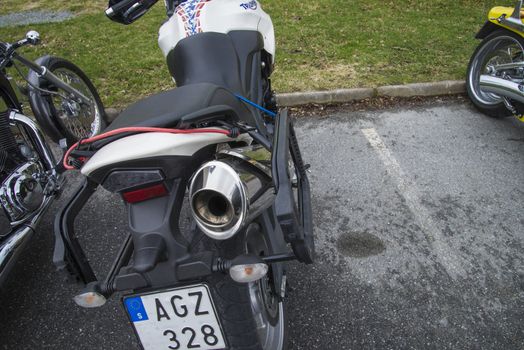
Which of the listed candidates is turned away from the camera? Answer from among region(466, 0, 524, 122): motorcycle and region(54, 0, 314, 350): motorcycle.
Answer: region(54, 0, 314, 350): motorcycle

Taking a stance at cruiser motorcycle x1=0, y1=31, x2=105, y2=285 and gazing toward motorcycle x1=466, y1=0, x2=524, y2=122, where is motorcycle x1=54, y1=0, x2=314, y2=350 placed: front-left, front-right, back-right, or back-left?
front-right

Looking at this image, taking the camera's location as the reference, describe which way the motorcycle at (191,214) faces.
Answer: facing away from the viewer

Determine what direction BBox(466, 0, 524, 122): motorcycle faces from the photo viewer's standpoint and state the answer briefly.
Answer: facing the viewer and to the right of the viewer

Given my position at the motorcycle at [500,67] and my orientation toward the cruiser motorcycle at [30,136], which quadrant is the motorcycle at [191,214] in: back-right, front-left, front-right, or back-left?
front-left

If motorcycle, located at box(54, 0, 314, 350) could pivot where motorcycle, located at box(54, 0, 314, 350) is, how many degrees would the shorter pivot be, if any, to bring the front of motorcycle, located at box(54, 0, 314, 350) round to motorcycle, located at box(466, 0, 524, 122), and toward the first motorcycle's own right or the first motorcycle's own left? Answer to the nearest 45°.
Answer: approximately 45° to the first motorcycle's own right

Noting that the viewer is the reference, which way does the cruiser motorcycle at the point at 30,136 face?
facing away from the viewer and to the right of the viewer

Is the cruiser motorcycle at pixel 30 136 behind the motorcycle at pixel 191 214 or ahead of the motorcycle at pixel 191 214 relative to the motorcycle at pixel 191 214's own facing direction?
ahead

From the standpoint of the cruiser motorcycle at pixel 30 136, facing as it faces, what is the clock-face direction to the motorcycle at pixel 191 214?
The motorcycle is roughly at 4 o'clock from the cruiser motorcycle.

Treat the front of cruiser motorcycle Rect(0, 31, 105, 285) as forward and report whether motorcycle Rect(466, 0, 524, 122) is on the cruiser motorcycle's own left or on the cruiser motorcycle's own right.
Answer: on the cruiser motorcycle's own right

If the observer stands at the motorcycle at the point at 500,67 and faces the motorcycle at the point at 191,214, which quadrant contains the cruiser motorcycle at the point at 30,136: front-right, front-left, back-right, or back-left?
front-right
